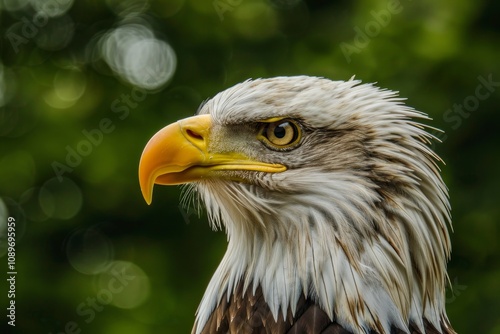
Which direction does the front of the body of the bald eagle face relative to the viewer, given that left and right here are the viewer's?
facing to the left of the viewer
